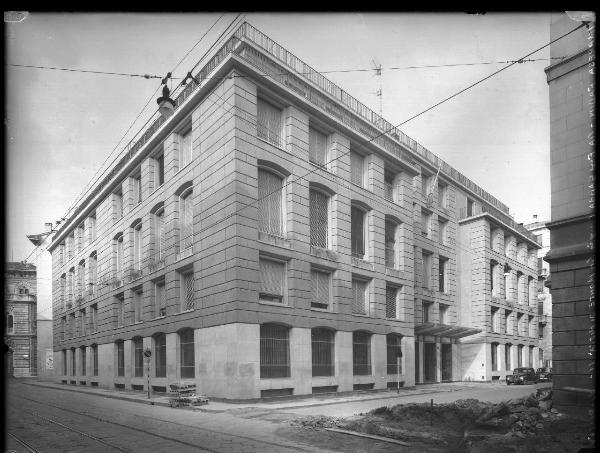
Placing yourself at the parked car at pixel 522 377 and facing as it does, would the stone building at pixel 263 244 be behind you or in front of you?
in front

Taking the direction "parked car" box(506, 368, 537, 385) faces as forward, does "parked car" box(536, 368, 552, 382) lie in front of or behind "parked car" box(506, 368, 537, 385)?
behind

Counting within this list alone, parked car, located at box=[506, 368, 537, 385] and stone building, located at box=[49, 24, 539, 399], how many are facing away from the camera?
0

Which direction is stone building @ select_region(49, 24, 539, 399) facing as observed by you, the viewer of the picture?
facing the viewer and to the right of the viewer

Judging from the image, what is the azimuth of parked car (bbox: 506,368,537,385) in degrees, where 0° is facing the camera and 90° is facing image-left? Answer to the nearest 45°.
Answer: approximately 45°

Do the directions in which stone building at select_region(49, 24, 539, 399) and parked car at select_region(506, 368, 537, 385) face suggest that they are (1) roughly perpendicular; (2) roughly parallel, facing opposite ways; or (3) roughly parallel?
roughly perpendicular

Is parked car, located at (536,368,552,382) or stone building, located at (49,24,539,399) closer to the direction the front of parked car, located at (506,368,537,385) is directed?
the stone building

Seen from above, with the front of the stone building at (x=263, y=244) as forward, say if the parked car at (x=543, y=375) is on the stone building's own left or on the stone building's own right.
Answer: on the stone building's own left

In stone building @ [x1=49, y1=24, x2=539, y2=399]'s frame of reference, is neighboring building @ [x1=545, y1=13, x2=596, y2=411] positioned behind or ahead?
ahead
